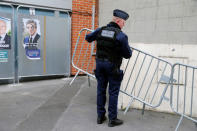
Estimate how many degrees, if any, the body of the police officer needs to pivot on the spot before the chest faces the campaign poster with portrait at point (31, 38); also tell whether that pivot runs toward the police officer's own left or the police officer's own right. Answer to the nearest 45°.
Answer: approximately 90° to the police officer's own left

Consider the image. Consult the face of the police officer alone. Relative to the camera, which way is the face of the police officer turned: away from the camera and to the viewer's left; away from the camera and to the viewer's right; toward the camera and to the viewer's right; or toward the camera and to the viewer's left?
away from the camera and to the viewer's right

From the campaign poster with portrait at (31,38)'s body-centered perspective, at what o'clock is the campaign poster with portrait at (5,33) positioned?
the campaign poster with portrait at (5,33) is roughly at 2 o'clock from the campaign poster with portrait at (31,38).

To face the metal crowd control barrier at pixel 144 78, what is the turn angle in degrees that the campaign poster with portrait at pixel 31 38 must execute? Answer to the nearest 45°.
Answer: approximately 45° to its left

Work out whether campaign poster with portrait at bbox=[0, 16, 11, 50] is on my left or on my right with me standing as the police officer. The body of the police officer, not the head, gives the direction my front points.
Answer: on my left

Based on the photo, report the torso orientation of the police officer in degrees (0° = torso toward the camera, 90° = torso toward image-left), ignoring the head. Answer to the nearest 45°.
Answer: approximately 225°

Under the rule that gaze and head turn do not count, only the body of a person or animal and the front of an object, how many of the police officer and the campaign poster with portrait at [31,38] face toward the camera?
1
